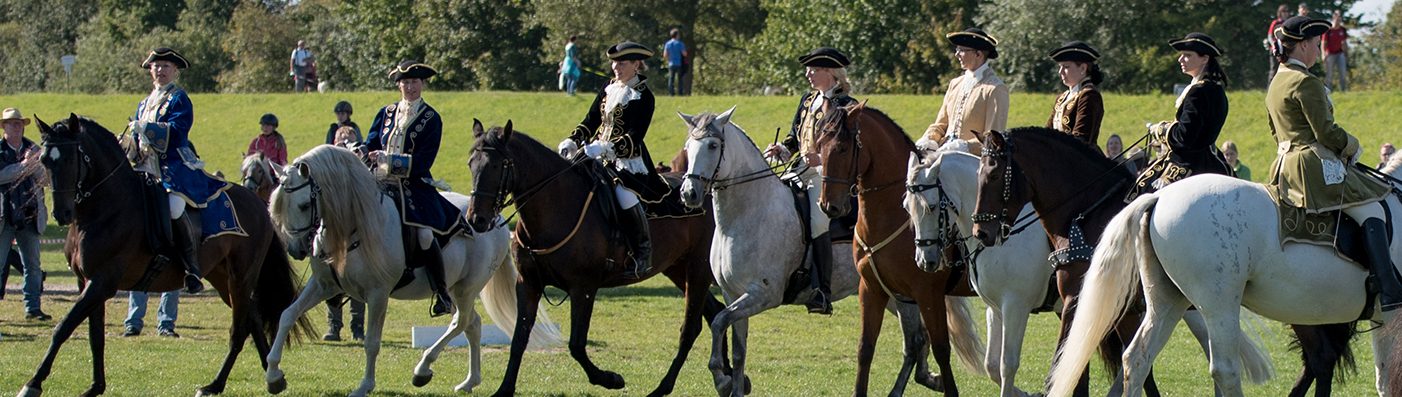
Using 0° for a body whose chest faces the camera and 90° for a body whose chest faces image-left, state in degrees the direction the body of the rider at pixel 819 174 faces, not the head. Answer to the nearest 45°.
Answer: approximately 45°

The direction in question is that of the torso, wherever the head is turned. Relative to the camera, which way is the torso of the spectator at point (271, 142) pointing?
toward the camera

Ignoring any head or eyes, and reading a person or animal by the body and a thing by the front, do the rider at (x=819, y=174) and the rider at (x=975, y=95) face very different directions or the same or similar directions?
same or similar directions

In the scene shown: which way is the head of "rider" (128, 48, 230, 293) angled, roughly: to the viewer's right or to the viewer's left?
to the viewer's left

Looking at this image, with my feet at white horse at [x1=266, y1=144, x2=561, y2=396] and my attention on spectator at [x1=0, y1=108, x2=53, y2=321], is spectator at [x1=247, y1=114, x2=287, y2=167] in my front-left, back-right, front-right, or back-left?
front-right

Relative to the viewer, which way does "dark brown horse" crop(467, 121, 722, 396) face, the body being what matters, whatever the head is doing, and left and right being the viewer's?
facing the viewer and to the left of the viewer

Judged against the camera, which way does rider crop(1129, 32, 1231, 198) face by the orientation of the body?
to the viewer's left

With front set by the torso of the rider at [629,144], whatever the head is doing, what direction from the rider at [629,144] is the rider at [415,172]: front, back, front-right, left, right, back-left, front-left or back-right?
front-right

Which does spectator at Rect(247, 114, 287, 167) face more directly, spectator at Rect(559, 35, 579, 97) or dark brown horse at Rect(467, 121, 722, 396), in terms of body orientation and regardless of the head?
the dark brown horse

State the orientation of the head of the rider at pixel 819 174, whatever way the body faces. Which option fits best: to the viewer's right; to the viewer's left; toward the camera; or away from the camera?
to the viewer's left

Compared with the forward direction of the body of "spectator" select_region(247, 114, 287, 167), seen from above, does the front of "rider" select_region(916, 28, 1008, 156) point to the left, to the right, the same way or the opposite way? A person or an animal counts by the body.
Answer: to the right
